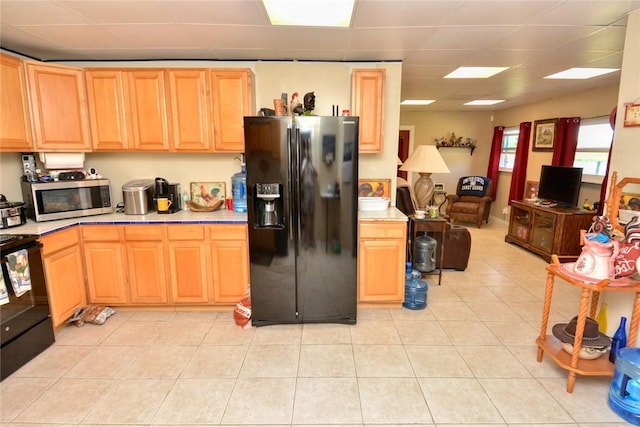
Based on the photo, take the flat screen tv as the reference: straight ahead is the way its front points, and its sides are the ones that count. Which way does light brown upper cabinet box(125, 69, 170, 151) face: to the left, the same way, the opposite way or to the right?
to the left

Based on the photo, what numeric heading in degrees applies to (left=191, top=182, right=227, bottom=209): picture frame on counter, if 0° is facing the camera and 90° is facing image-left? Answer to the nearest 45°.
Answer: approximately 0°

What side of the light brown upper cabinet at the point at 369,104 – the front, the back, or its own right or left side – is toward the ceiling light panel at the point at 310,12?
front

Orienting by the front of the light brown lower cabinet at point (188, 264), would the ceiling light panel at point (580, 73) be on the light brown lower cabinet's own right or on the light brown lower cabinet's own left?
on the light brown lower cabinet's own left

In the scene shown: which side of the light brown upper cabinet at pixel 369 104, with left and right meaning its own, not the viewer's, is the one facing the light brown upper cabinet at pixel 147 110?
right

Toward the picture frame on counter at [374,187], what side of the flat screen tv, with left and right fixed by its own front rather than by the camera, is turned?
front

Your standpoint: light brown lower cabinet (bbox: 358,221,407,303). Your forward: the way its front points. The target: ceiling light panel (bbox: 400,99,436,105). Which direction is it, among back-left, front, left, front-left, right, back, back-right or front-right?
back

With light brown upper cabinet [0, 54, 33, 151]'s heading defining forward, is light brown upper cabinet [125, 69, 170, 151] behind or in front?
in front

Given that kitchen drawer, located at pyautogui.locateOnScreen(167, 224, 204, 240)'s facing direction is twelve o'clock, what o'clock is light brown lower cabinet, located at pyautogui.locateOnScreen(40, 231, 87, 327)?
The light brown lower cabinet is roughly at 3 o'clock from the kitchen drawer.

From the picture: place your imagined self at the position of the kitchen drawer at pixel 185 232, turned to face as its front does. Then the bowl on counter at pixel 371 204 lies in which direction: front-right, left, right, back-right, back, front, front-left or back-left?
left

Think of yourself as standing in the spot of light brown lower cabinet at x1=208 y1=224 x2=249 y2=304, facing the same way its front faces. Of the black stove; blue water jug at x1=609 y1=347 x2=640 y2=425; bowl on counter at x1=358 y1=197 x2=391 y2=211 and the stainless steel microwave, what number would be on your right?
2
